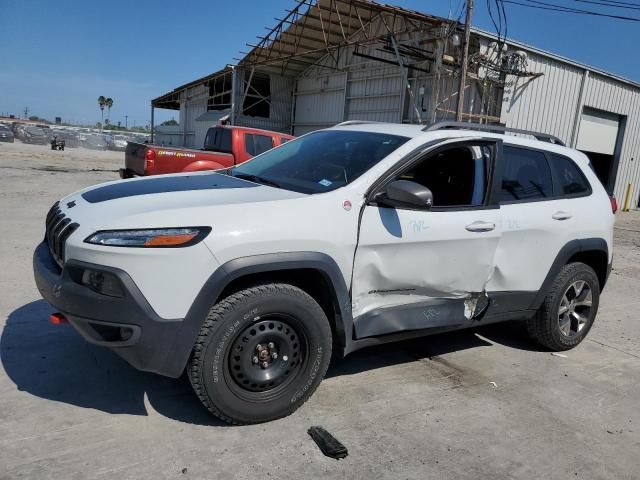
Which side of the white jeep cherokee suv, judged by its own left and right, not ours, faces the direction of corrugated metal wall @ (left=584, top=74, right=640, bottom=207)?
back

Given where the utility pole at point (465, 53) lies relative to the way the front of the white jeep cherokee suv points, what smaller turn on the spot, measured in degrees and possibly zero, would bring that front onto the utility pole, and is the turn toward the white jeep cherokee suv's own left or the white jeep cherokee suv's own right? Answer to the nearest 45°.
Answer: approximately 135° to the white jeep cherokee suv's own right

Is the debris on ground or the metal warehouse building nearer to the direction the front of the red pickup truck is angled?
the metal warehouse building

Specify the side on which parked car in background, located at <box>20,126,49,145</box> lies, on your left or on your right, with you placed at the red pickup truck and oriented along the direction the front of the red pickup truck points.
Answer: on your left

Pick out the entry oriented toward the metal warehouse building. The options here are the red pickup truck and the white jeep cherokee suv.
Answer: the red pickup truck

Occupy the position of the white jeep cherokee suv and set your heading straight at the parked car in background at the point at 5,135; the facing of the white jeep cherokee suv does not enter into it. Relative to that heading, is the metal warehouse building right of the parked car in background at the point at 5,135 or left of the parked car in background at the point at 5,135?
right

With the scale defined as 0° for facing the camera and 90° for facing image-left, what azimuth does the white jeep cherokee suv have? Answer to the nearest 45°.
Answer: approximately 45°

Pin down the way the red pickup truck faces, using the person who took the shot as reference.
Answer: facing away from the viewer and to the right of the viewer

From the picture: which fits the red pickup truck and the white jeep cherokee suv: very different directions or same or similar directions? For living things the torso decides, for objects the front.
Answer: very different directions
